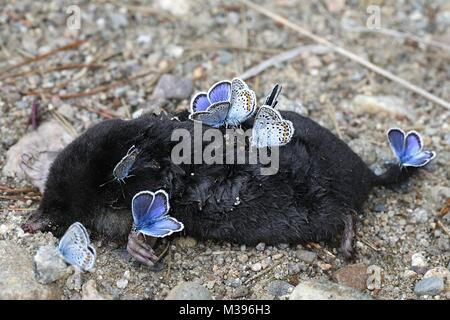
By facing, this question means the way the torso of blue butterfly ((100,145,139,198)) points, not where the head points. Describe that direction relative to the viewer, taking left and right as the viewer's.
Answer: facing the viewer and to the left of the viewer

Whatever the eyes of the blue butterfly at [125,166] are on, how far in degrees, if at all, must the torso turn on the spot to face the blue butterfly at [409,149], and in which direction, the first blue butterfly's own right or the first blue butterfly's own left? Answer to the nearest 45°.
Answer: approximately 135° to the first blue butterfly's own left

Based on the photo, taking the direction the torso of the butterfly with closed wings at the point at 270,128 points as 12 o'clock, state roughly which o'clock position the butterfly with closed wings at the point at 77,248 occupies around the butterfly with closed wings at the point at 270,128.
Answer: the butterfly with closed wings at the point at 77,248 is roughly at 11 o'clock from the butterfly with closed wings at the point at 270,128.

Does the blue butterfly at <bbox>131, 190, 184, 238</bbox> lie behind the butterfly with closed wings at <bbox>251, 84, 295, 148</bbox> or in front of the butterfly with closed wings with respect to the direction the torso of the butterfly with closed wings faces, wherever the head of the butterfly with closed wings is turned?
in front

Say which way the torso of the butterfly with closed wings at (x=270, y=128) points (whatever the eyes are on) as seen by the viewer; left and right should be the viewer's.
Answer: facing to the left of the viewer
